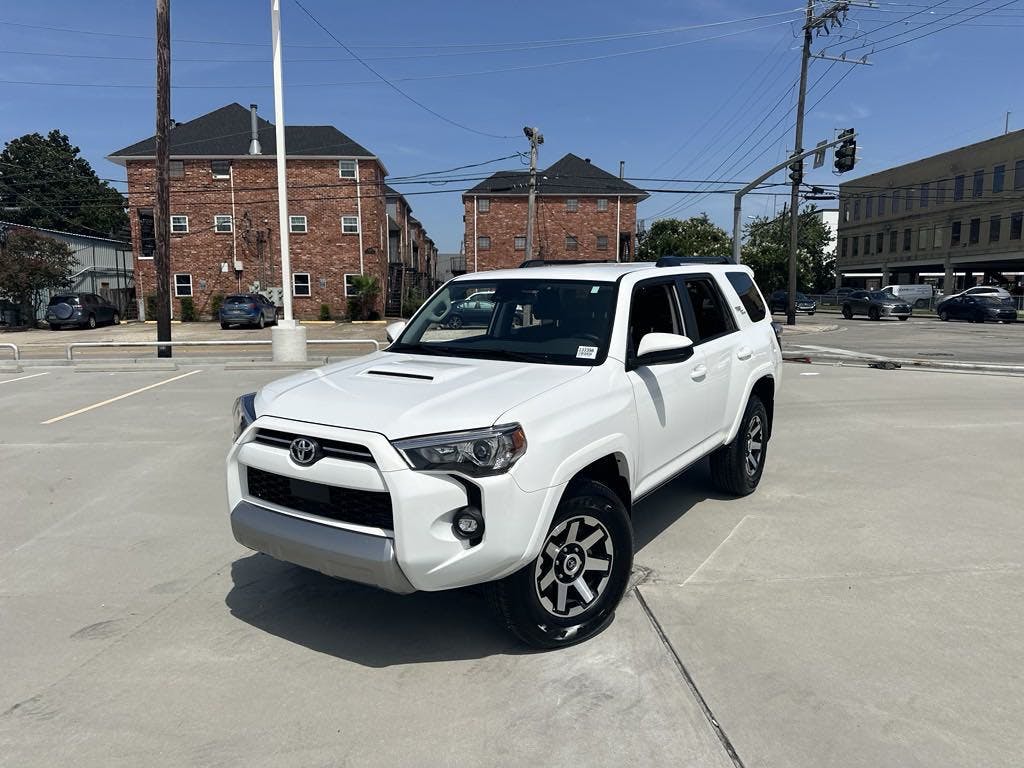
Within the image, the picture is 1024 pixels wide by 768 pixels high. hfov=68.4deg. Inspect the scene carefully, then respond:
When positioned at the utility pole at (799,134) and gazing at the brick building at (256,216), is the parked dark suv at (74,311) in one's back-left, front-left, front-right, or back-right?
front-left

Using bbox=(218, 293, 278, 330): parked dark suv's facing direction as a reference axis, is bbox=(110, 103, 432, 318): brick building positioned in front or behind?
in front

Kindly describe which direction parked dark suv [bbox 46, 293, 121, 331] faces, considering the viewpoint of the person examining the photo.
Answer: facing away from the viewer and to the right of the viewer

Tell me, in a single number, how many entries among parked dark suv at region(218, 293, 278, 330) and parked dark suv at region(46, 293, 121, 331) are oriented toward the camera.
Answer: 0

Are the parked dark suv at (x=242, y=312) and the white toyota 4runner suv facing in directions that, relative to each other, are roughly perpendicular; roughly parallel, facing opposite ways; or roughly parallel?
roughly parallel, facing opposite ways

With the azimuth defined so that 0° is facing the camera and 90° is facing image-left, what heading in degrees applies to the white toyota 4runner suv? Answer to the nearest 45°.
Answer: approximately 45°

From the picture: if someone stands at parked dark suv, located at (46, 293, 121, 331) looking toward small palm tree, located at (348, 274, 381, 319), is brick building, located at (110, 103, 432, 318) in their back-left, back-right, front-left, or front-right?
front-left

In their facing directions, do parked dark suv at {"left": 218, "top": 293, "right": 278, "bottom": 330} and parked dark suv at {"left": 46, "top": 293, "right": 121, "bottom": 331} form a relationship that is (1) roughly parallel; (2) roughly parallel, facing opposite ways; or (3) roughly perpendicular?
roughly parallel

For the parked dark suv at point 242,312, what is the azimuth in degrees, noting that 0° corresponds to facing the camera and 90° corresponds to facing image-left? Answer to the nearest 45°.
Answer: approximately 225°

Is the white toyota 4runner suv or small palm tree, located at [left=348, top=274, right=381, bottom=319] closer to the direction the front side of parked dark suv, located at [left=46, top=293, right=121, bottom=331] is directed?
the small palm tree

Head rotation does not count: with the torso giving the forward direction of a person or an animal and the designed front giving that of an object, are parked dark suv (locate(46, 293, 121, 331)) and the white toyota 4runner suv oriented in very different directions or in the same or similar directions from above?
very different directions

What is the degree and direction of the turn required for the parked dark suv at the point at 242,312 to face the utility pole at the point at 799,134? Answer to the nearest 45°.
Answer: approximately 45° to its right

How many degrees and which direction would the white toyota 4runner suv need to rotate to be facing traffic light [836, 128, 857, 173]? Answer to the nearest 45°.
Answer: approximately 180°

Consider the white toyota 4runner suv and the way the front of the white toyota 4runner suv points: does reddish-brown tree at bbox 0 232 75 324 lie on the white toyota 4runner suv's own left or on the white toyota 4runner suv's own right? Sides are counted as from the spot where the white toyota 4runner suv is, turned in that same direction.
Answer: on the white toyota 4runner suv's own right
